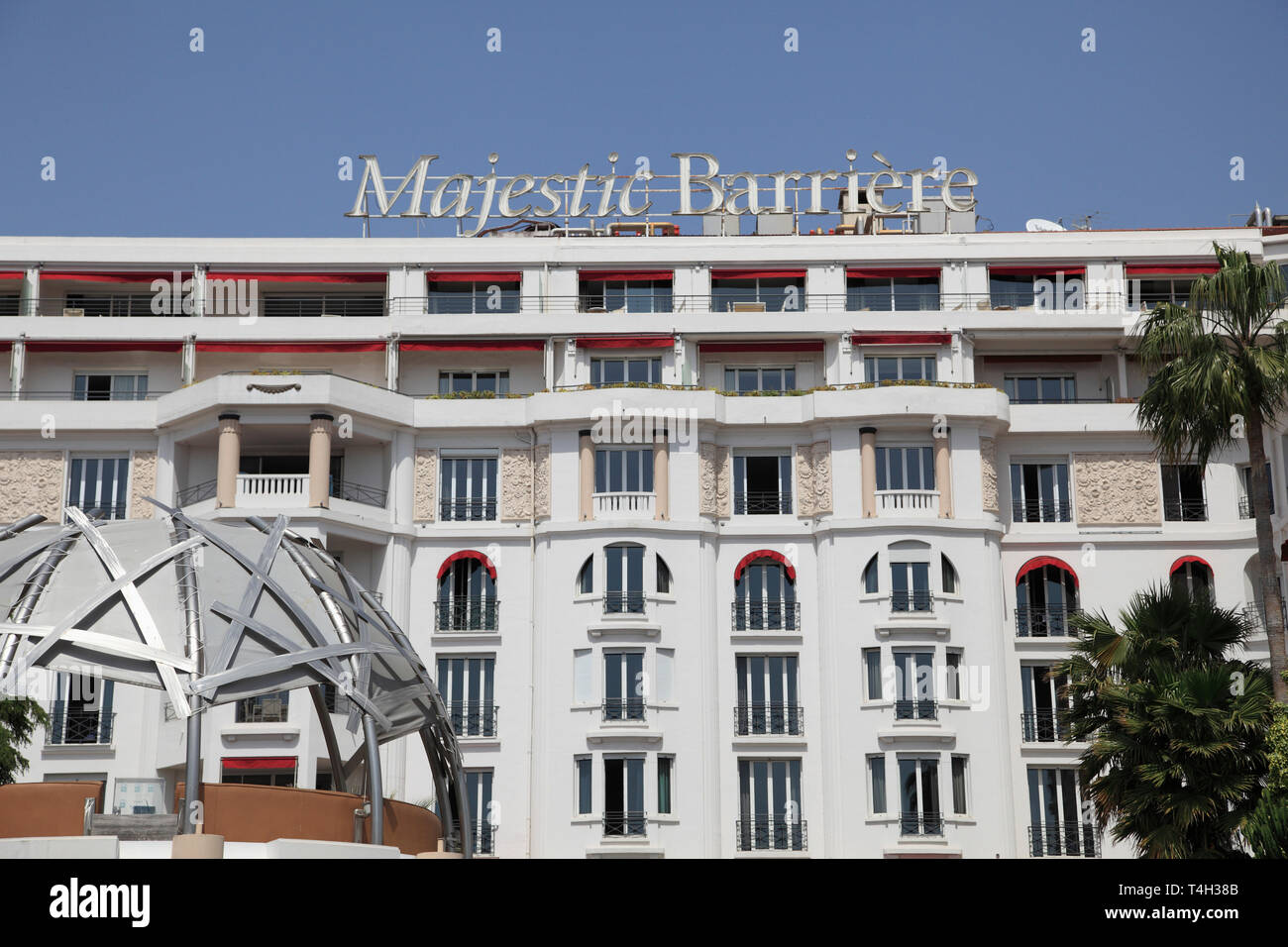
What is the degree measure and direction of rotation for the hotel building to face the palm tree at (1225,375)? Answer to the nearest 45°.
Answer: approximately 45° to its left

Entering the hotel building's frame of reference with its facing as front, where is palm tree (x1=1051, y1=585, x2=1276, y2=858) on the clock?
The palm tree is roughly at 11 o'clock from the hotel building.

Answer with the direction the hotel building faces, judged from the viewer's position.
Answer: facing the viewer
